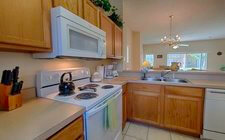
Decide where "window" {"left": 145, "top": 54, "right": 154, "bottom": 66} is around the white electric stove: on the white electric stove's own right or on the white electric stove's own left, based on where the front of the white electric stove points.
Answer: on the white electric stove's own left

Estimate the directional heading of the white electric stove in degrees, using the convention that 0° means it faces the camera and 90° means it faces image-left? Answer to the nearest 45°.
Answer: approximately 315°

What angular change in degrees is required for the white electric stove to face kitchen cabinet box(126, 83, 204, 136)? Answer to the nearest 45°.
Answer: approximately 45° to its left

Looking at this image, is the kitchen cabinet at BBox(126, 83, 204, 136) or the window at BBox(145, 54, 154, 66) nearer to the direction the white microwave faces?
the kitchen cabinet

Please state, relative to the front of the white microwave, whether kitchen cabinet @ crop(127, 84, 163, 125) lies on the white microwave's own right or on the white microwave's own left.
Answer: on the white microwave's own left

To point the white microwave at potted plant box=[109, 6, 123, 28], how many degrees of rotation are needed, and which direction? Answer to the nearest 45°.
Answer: approximately 90° to its left

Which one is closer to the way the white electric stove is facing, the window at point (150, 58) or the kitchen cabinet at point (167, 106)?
the kitchen cabinet

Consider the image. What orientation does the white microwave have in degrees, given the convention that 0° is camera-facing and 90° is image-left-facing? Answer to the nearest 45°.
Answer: approximately 315°

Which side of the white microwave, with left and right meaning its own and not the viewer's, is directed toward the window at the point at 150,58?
left
